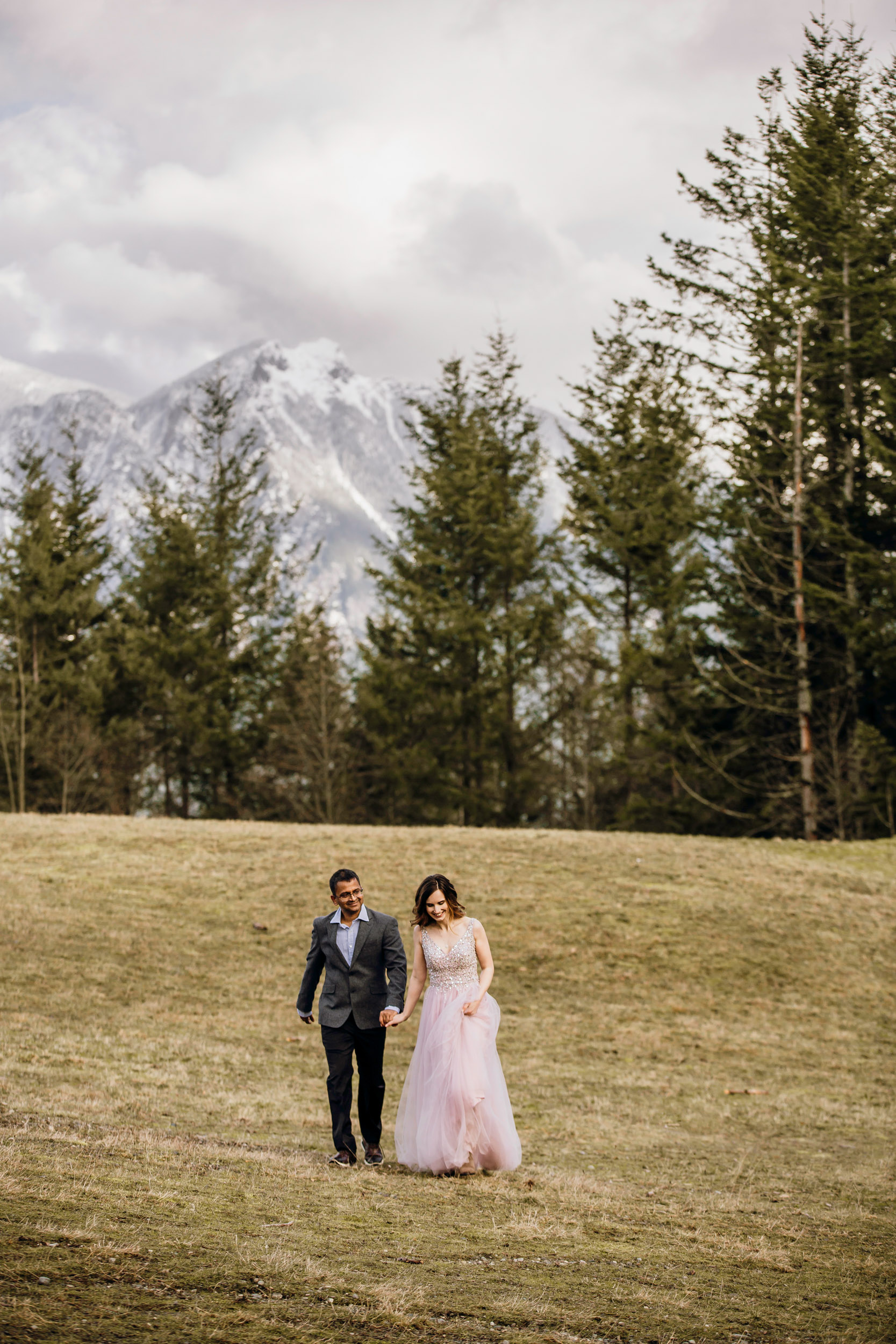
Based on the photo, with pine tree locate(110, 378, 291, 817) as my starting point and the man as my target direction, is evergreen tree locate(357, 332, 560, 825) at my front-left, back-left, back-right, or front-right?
front-left

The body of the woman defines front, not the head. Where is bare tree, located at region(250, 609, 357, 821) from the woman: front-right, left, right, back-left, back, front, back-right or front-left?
back

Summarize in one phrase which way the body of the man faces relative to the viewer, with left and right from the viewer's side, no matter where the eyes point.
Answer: facing the viewer

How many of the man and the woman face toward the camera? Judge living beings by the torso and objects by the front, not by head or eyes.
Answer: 2

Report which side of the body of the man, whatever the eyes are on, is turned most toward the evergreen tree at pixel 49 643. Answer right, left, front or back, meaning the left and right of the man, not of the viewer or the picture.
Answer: back

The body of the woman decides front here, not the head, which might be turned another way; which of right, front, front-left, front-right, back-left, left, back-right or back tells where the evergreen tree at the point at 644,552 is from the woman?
back

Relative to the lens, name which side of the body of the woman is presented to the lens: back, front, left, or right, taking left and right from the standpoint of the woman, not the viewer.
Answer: front

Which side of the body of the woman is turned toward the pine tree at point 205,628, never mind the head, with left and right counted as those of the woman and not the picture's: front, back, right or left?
back

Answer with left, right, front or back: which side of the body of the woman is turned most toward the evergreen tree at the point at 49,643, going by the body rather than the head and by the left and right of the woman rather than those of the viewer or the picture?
back

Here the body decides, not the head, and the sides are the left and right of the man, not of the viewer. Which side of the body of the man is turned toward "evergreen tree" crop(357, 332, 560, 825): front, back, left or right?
back

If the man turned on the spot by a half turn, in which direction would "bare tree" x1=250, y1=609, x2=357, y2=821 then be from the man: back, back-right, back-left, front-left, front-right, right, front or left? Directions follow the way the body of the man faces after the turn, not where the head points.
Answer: front
